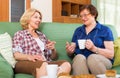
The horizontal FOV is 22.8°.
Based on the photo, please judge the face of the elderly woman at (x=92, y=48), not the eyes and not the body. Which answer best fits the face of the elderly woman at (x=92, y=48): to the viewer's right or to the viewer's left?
to the viewer's left

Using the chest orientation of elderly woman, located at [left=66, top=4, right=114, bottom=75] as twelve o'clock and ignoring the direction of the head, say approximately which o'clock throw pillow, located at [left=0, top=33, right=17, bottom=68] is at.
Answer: The throw pillow is roughly at 1 o'clock from the elderly woman.

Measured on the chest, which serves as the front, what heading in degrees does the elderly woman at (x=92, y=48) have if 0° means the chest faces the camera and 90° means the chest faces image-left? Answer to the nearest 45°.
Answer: approximately 45°

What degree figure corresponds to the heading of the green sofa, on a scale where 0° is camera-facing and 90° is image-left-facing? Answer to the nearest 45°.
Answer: approximately 0°

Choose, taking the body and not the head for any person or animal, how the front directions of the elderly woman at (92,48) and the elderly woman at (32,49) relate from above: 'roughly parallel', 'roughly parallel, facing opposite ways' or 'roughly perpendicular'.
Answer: roughly perpendicular

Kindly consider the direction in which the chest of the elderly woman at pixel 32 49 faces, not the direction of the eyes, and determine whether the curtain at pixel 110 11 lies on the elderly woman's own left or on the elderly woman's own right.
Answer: on the elderly woman's own left

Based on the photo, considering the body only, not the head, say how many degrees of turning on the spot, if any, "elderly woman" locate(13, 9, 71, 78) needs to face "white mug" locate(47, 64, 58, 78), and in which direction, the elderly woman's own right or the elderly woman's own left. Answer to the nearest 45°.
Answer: approximately 45° to the elderly woman's own right

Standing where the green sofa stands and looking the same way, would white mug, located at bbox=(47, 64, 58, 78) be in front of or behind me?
in front
